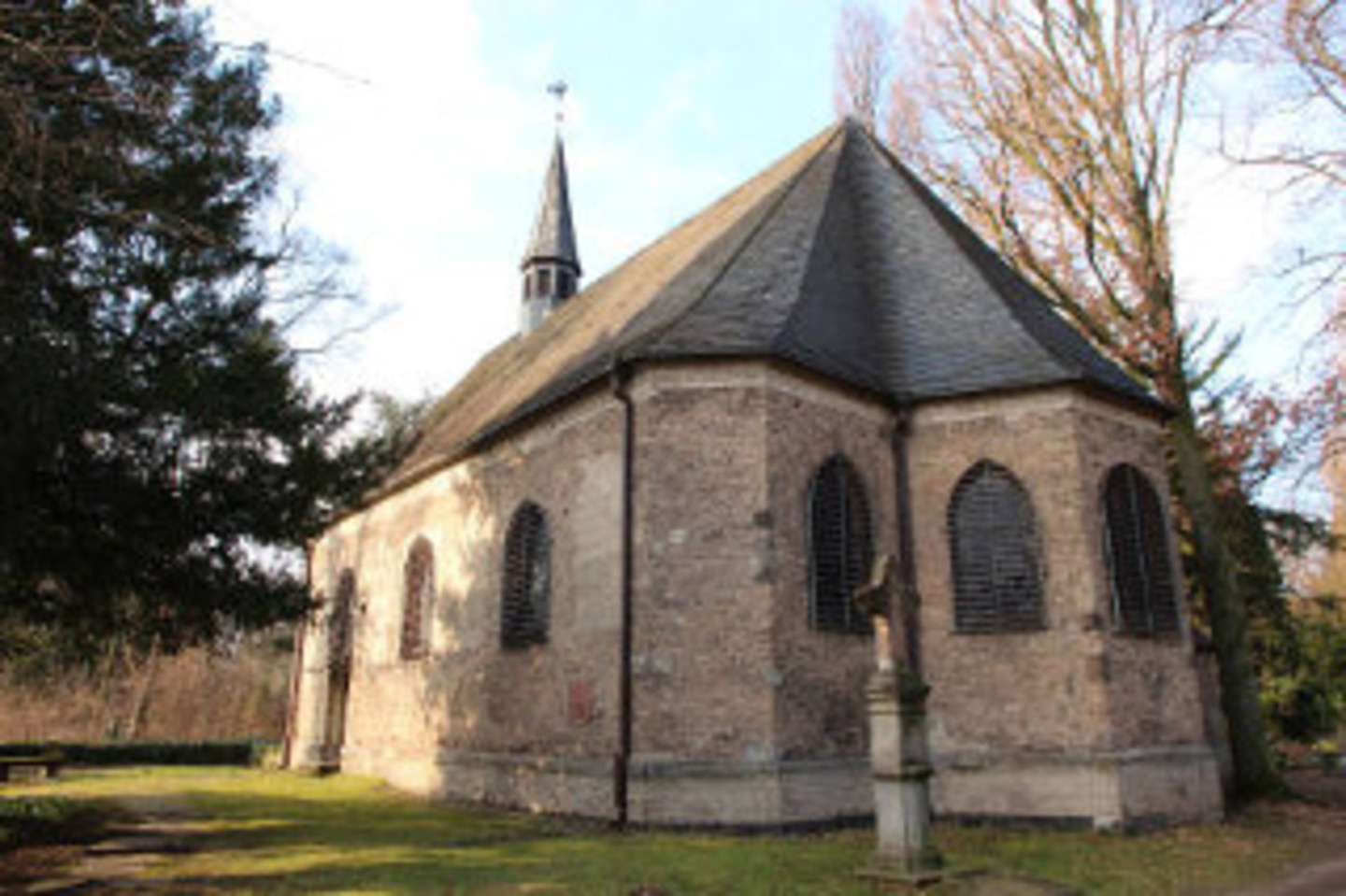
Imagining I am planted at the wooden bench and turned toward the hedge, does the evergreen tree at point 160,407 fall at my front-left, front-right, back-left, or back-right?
back-right

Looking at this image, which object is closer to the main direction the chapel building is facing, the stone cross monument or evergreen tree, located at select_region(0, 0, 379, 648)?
the evergreen tree

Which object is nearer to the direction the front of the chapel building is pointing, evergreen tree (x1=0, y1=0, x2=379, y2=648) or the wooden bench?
the wooden bench

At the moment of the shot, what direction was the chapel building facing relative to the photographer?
facing away from the viewer and to the left of the viewer

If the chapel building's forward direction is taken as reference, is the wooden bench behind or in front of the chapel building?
in front

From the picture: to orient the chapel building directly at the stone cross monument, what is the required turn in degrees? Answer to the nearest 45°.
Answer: approximately 135° to its left
